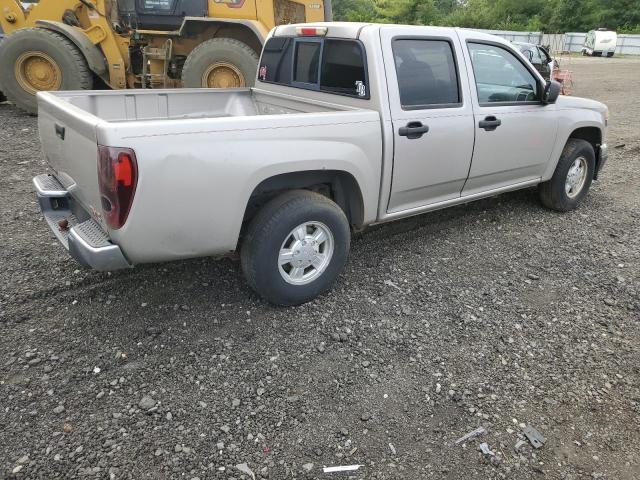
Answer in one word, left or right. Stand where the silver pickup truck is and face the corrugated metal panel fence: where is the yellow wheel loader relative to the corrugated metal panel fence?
left

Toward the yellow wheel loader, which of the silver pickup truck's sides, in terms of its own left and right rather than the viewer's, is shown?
left

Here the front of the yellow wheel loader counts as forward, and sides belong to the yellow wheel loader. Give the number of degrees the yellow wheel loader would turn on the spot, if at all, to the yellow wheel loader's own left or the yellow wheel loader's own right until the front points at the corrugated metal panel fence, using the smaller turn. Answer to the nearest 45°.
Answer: approximately 135° to the yellow wheel loader's own right

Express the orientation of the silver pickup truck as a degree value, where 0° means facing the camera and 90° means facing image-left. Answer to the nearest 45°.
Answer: approximately 225°

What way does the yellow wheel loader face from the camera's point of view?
to the viewer's left

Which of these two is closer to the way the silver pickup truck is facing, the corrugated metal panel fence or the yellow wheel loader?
the corrugated metal panel fence

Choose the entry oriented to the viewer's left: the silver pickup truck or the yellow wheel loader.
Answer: the yellow wheel loader

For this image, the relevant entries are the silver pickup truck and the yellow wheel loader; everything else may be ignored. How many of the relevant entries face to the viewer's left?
1

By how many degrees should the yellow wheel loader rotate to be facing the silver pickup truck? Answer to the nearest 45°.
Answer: approximately 90° to its left
